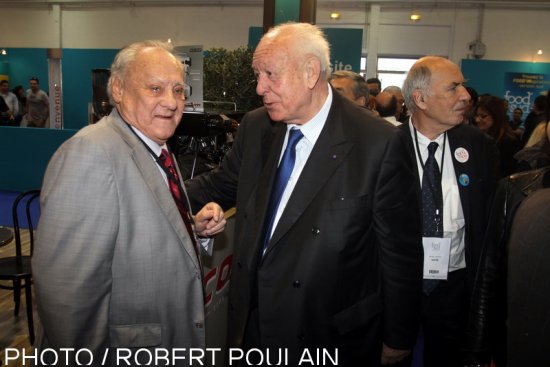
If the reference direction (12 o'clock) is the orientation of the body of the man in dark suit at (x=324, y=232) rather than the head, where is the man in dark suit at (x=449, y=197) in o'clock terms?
the man in dark suit at (x=449, y=197) is roughly at 6 o'clock from the man in dark suit at (x=324, y=232).

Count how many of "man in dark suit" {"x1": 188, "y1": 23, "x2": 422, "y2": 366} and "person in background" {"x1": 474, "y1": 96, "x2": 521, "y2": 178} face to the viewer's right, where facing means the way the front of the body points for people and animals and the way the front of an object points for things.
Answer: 0

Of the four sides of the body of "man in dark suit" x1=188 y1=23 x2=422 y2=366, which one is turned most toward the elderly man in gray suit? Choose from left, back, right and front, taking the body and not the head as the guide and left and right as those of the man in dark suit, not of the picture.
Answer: front

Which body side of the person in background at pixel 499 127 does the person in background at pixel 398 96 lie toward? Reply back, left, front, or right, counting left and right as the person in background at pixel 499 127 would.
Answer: right

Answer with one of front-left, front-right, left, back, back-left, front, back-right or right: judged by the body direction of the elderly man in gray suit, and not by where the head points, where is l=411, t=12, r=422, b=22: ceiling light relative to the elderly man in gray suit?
left

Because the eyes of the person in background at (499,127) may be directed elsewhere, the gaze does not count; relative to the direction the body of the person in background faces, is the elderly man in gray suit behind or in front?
in front

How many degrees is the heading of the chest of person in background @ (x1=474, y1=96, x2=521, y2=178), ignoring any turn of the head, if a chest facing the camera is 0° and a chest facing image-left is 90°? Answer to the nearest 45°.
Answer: approximately 45°

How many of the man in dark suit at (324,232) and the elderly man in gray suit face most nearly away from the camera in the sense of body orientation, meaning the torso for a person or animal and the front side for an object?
0

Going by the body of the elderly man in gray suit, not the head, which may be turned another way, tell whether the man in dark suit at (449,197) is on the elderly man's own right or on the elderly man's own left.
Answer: on the elderly man's own left

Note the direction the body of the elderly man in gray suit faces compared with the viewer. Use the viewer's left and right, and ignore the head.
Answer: facing the viewer and to the right of the viewer

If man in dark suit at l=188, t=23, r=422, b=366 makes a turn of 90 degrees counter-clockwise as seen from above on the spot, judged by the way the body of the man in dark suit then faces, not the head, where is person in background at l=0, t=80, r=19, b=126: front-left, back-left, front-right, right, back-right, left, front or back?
back

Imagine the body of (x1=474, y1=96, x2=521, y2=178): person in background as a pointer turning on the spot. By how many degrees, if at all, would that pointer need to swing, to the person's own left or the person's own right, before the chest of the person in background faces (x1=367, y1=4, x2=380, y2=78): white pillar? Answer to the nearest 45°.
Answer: approximately 135° to the person's own right

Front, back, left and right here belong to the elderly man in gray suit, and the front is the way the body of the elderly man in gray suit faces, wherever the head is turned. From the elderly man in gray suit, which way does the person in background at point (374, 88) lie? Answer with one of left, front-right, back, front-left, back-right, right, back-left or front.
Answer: left

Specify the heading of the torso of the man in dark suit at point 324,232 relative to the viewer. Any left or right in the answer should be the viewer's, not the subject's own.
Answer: facing the viewer and to the left of the viewer

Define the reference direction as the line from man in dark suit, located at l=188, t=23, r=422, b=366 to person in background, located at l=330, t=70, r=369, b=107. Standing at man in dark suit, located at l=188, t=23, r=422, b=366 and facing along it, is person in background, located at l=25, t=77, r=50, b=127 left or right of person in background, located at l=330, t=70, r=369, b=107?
left

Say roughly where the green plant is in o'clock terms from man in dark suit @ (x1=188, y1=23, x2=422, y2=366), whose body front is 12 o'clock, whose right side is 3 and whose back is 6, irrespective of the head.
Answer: The green plant is roughly at 4 o'clock from the man in dark suit.

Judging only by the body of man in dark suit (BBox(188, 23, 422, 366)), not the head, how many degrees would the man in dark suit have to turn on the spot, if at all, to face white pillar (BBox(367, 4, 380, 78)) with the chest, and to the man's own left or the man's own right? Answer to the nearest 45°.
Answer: approximately 135° to the man's own right

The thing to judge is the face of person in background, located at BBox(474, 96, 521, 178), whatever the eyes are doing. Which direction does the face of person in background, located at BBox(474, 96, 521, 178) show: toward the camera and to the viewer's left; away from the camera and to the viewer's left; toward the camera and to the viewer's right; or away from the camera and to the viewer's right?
toward the camera and to the viewer's left
